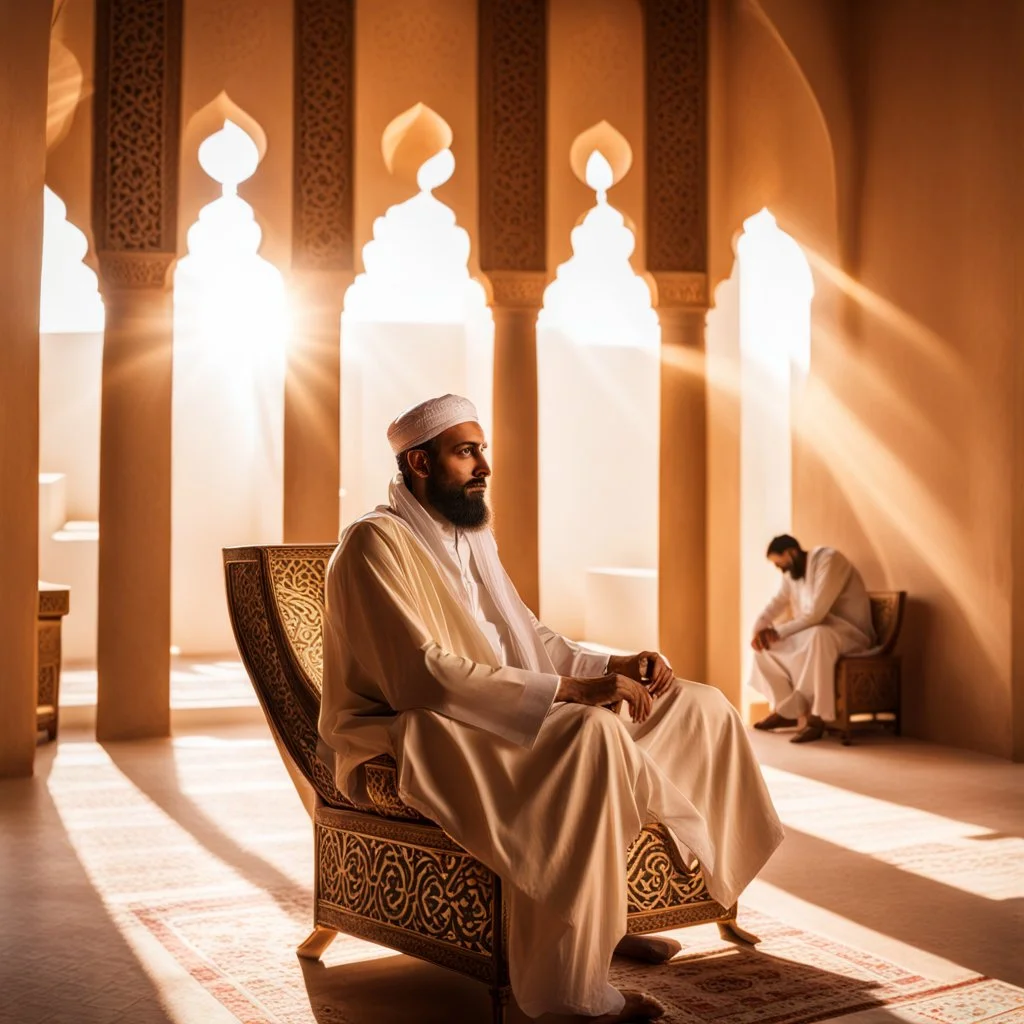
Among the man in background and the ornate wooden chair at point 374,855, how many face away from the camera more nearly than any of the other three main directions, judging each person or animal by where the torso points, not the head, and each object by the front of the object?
0

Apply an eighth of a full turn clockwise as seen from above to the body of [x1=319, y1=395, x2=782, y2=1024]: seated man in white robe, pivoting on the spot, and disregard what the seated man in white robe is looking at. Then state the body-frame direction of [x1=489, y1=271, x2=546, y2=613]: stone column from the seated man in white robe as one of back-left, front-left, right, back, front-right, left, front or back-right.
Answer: back

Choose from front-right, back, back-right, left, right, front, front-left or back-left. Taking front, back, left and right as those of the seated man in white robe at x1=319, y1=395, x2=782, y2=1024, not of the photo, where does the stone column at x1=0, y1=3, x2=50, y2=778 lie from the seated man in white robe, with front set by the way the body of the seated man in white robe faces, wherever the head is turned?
back

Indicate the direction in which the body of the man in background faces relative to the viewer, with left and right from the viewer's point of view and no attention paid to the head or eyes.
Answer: facing the viewer and to the left of the viewer

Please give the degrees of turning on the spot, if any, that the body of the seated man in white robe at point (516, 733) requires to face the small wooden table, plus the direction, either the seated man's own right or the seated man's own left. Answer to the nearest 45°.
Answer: approximately 180°

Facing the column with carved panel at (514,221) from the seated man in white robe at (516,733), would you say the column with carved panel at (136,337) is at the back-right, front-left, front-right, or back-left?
front-left

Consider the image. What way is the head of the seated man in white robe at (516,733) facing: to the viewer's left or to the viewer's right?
to the viewer's right

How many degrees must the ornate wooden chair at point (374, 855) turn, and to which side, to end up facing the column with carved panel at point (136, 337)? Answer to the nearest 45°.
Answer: approximately 135° to its left

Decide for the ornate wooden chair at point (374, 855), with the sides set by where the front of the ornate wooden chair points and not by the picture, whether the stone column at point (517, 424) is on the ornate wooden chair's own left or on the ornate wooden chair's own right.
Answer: on the ornate wooden chair's own left

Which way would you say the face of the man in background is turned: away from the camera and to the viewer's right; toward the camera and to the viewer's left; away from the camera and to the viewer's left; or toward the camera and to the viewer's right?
toward the camera and to the viewer's left

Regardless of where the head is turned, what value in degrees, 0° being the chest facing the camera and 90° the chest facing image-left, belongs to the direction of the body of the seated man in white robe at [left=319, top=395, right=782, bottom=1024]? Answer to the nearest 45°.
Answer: approximately 315°

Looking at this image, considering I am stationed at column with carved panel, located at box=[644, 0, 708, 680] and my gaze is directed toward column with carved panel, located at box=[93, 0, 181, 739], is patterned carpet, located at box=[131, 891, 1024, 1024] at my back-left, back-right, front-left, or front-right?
front-left
